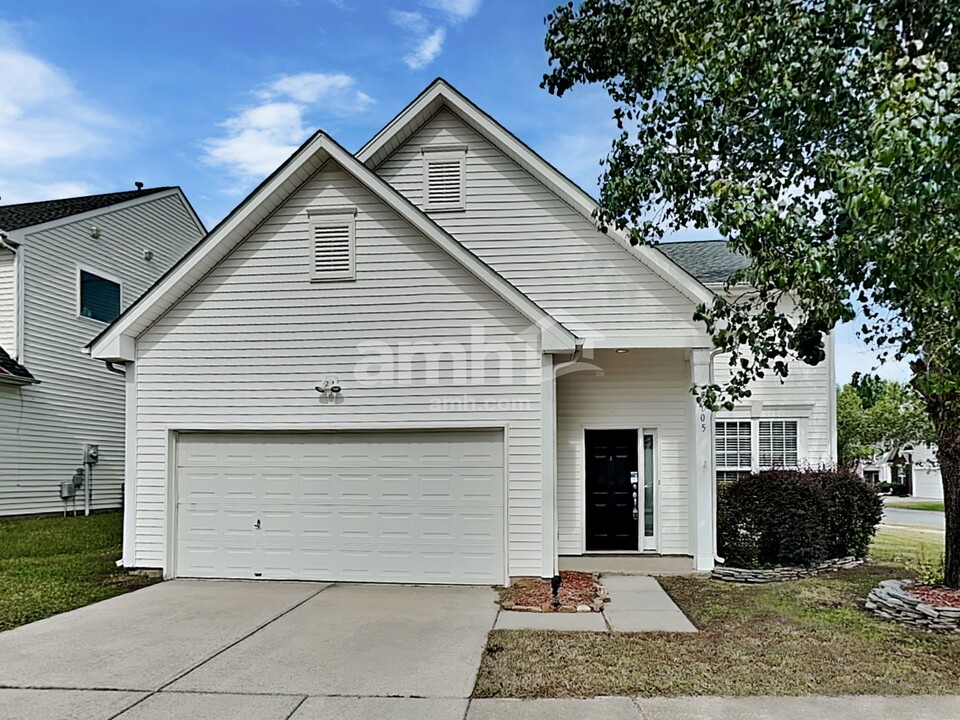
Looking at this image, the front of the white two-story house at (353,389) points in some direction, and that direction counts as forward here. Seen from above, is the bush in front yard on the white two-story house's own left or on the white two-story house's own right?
on the white two-story house's own left

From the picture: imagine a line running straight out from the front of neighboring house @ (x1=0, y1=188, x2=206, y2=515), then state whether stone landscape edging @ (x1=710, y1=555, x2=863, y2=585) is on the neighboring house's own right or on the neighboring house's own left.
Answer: on the neighboring house's own left

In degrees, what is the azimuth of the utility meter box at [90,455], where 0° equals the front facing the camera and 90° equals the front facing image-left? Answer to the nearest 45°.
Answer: approximately 315°

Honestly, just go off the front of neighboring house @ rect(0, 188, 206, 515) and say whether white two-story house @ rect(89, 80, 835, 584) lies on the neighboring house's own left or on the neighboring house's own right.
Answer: on the neighboring house's own left

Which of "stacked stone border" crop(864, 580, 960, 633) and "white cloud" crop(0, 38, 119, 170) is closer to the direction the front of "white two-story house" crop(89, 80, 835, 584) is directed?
the stacked stone border

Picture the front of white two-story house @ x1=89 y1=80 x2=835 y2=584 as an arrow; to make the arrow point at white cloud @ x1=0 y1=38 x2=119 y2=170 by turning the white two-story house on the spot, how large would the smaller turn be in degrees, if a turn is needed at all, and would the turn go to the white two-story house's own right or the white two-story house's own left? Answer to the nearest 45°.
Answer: approximately 135° to the white two-story house's own right

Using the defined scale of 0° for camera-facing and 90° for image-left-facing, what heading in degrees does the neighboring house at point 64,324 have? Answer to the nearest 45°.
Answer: approximately 45°

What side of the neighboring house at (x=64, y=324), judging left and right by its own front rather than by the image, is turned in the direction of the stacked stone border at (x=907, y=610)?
left
